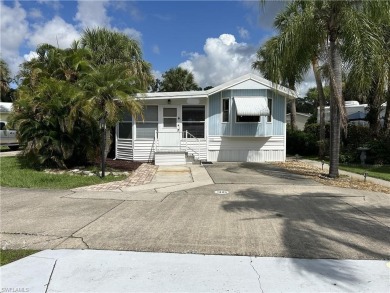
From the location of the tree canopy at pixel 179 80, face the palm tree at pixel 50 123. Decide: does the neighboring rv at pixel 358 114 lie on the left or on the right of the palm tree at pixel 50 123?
left

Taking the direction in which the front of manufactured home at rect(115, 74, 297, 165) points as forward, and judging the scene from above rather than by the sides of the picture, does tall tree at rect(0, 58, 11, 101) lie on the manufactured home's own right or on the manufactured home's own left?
on the manufactured home's own right

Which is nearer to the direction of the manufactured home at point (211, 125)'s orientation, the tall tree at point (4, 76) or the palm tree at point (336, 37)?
the palm tree

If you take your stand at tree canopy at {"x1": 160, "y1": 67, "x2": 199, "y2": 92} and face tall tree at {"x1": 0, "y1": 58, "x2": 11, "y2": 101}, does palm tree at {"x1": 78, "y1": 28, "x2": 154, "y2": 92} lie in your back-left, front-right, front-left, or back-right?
front-left

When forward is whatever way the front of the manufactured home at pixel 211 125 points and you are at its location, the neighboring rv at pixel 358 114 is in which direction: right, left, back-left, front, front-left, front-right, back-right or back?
back-left

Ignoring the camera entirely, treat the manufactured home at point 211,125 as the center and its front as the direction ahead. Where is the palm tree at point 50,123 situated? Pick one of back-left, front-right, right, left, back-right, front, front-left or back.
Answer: front-right

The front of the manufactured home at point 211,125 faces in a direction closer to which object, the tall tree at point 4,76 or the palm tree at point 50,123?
the palm tree

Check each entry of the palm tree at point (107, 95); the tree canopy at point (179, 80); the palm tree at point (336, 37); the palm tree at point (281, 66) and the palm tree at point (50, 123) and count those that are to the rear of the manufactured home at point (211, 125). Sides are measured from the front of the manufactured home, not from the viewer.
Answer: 1

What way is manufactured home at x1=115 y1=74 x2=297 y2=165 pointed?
toward the camera

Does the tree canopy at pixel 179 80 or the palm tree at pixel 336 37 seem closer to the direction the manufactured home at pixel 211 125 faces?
the palm tree

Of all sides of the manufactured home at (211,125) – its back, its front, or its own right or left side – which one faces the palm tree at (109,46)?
right

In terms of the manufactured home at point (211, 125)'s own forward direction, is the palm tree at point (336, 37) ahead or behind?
ahead

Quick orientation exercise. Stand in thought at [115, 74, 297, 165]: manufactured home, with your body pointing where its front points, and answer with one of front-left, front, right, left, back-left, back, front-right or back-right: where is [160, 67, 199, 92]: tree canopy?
back
